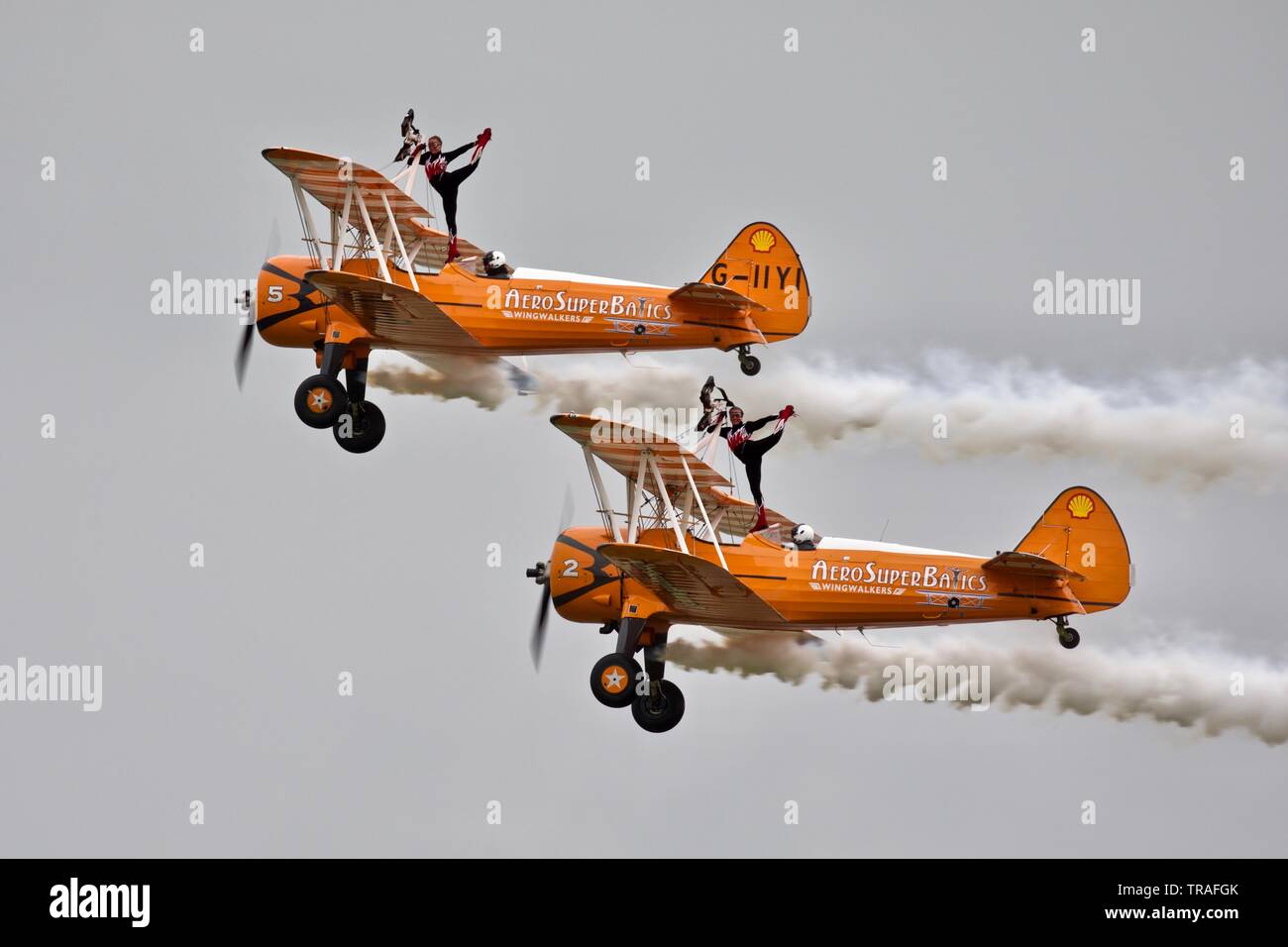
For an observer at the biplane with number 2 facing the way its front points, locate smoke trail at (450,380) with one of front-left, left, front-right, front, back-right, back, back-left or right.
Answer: front-right

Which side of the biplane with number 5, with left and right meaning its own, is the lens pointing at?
left

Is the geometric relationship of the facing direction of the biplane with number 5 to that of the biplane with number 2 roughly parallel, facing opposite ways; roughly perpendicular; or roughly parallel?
roughly parallel

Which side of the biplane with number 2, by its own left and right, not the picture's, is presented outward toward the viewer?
left

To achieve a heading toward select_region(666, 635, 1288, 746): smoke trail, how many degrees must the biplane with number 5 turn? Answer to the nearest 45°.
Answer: approximately 180°

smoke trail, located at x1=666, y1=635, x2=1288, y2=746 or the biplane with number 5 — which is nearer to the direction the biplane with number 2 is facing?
the biplane with number 5

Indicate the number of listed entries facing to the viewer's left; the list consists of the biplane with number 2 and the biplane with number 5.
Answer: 2
